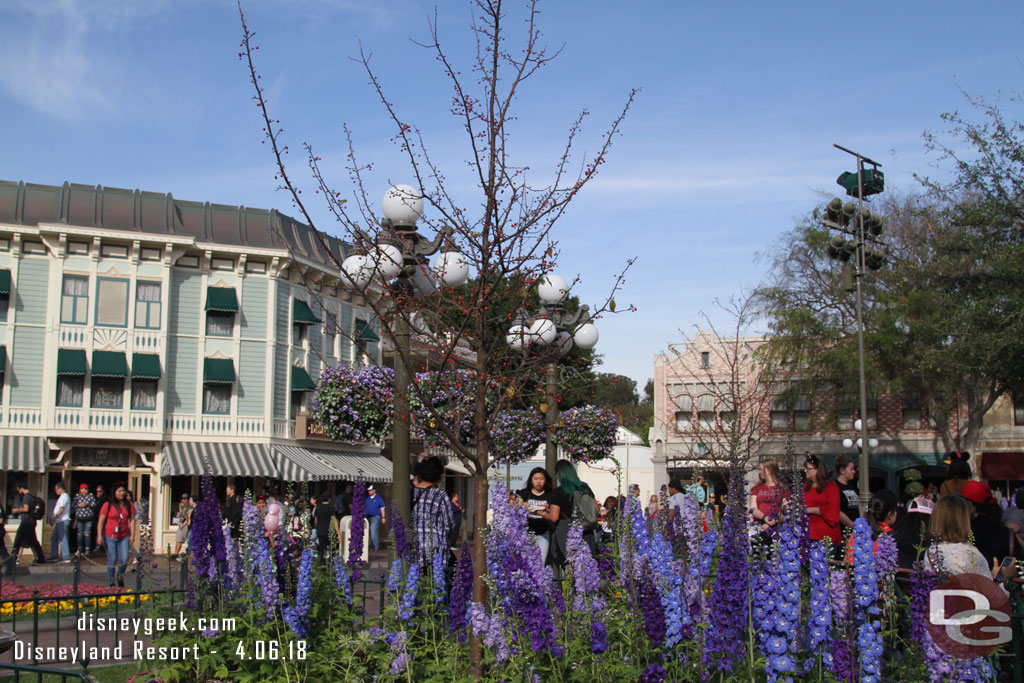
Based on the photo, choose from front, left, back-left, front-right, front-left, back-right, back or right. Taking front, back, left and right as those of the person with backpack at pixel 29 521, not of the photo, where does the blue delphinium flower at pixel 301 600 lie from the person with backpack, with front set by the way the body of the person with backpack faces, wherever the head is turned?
left

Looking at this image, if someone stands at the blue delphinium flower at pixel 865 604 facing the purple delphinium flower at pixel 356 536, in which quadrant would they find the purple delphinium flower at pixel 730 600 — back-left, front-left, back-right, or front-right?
front-left

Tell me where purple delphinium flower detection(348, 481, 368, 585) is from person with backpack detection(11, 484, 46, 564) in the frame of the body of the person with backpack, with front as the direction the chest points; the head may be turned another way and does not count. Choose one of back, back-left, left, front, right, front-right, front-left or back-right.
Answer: left

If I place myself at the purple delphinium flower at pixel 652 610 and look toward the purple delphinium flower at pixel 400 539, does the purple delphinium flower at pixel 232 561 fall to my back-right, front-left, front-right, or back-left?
front-left

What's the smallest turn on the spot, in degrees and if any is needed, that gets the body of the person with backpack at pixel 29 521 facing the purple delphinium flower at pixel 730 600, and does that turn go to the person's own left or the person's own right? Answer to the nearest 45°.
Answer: approximately 90° to the person's own left

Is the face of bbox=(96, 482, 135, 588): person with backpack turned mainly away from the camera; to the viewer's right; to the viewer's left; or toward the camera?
toward the camera

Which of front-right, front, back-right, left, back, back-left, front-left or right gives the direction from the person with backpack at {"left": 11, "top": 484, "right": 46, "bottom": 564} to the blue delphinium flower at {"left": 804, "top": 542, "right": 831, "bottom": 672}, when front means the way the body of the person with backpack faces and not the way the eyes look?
left

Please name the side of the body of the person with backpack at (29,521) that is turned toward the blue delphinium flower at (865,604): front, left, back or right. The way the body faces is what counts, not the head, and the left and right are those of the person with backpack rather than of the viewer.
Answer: left

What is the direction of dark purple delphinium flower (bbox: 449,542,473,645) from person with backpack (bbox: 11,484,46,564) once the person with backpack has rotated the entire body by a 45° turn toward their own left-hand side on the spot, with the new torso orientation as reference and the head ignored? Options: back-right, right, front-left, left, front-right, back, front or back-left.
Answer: front-left

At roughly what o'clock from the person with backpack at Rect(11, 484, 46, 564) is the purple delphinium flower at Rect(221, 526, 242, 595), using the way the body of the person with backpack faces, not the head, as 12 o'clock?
The purple delphinium flower is roughly at 9 o'clock from the person with backpack.

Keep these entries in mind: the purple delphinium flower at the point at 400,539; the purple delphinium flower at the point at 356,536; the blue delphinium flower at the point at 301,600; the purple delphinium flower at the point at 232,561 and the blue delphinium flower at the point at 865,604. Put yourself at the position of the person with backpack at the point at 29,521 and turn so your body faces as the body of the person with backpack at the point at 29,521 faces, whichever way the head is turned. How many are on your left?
5

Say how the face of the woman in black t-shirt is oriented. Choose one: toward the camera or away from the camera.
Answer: toward the camera

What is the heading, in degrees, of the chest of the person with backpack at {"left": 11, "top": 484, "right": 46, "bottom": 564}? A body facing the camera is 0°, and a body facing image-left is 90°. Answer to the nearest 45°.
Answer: approximately 90°

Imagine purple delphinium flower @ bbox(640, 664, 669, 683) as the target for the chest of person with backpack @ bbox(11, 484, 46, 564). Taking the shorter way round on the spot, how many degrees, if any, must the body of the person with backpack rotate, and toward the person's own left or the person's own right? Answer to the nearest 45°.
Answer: approximately 90° to the person's own left
